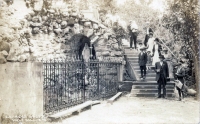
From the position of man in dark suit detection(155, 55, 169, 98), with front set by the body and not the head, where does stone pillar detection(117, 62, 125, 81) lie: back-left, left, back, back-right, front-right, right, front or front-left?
back-right

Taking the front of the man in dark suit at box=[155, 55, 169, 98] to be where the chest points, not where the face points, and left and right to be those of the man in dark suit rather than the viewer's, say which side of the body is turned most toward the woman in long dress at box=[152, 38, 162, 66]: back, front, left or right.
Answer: back

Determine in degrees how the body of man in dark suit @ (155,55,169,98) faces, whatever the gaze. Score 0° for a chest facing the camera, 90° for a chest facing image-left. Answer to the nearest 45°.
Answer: approximately 0°

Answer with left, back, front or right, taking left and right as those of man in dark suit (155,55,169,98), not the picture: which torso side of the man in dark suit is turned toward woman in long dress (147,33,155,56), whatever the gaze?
back

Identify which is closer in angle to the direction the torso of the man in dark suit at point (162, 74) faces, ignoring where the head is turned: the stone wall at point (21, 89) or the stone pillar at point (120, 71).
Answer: the stone wall
